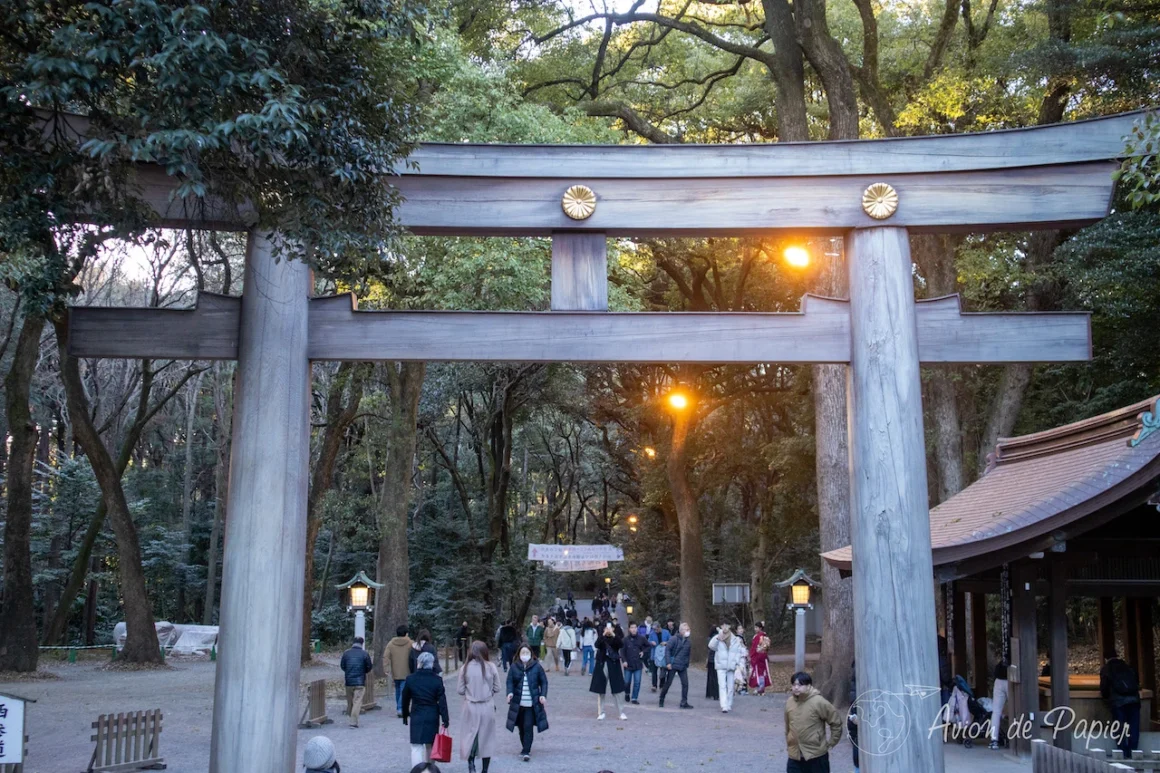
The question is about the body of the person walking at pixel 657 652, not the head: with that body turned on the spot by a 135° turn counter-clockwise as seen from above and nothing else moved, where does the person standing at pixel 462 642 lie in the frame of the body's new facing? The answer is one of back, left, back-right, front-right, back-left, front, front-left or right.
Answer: left

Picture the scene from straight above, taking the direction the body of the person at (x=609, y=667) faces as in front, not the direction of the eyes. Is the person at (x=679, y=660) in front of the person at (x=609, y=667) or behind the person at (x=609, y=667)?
behind

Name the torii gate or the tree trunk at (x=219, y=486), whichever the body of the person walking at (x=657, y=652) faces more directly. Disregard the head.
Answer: the torii gate
